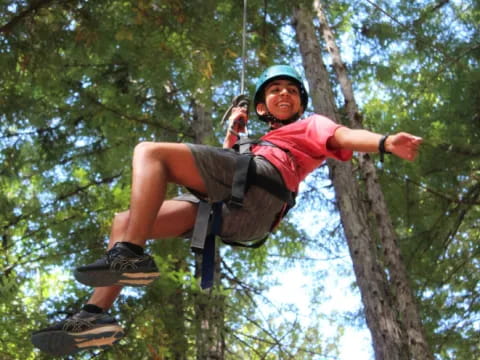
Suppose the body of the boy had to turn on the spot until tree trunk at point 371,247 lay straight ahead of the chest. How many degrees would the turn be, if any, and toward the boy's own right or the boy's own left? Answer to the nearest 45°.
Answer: approximately 180°
